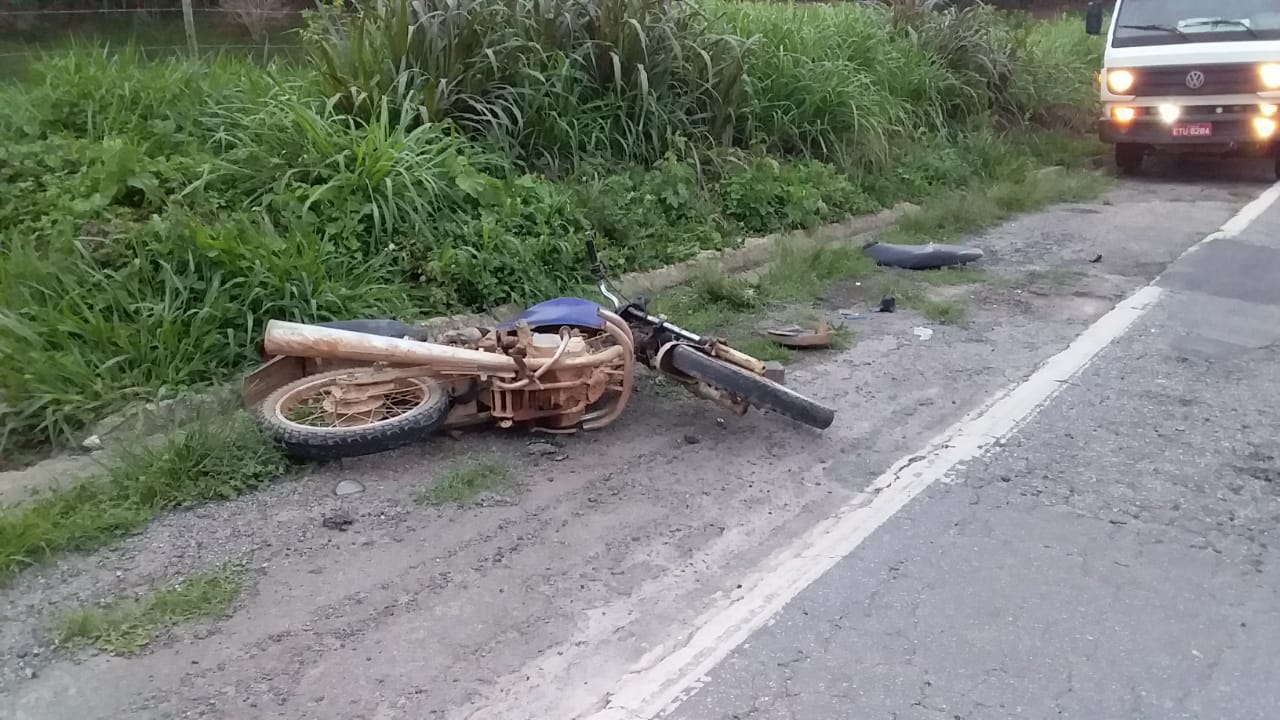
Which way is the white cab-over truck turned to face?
toward the camera

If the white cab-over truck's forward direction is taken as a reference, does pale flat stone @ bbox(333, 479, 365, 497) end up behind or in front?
in front

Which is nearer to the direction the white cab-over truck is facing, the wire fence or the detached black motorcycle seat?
the detached black motorcycle seat

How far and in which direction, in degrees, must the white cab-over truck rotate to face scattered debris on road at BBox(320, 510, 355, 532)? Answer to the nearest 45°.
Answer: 0° — it already faces it

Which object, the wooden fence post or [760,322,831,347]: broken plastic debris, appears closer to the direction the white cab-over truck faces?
the broken plastic debris

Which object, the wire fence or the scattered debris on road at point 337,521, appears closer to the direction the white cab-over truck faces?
the scattered debris on road

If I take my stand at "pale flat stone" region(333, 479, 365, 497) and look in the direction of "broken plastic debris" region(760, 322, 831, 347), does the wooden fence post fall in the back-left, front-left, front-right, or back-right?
front-left

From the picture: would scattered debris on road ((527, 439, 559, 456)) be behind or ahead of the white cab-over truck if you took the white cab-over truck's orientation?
ahead

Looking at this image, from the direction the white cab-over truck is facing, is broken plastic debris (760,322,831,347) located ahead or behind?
ahead

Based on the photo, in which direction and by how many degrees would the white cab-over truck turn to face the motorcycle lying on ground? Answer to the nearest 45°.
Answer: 0° — it already faces it

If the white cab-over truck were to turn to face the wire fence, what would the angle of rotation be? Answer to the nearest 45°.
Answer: approximately 45° to its right
